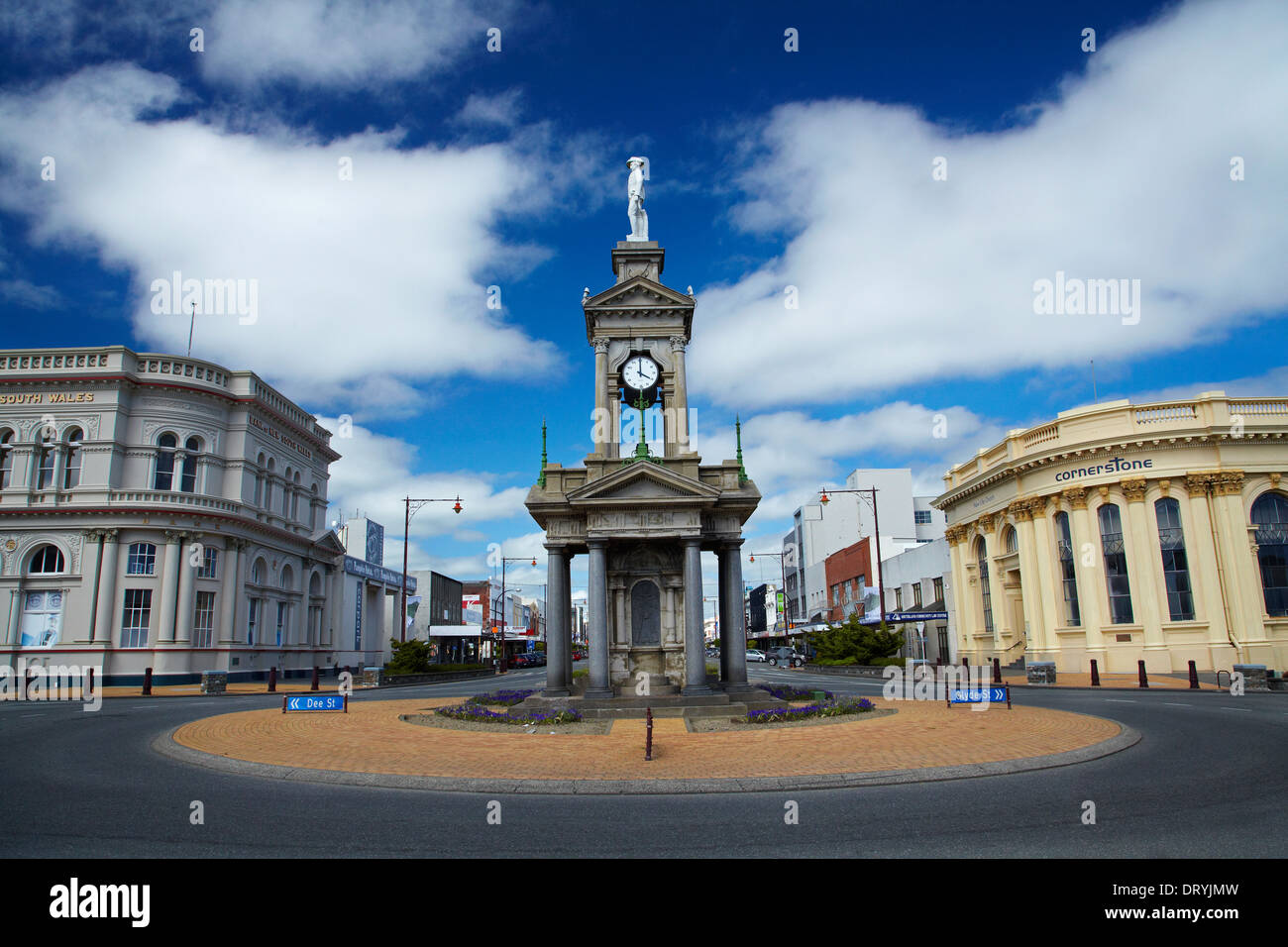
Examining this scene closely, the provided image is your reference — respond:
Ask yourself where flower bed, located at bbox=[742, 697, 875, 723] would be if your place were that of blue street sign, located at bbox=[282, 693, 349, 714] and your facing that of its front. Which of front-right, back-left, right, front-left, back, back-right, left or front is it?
front-left

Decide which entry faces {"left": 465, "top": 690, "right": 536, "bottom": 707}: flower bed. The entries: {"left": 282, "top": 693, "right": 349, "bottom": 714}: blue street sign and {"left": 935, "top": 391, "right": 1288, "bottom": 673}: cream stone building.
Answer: the cream stone building

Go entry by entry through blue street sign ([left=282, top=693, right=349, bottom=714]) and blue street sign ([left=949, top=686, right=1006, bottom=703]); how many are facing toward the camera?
2

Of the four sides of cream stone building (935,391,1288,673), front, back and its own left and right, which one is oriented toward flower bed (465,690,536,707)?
front

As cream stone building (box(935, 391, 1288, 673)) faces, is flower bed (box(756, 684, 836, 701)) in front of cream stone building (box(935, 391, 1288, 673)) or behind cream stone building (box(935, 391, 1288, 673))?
in front

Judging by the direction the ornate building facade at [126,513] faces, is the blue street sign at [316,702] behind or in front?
in front

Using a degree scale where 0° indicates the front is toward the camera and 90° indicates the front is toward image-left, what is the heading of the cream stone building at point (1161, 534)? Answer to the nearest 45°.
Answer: approximately 45°

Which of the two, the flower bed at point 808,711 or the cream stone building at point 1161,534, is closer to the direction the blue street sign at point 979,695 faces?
the flower bed
